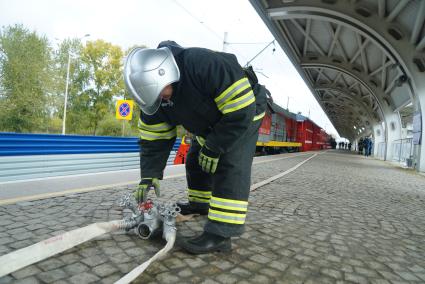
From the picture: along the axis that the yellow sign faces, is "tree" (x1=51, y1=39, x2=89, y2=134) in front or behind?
behind

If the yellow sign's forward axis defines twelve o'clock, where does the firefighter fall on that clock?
The firefighter is roughly at 12 o'clock from the yellow sign.

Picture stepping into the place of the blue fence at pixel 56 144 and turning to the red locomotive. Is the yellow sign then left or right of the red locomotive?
left

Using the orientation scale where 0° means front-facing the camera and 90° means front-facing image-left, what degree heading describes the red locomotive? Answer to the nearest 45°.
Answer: approximately 45°

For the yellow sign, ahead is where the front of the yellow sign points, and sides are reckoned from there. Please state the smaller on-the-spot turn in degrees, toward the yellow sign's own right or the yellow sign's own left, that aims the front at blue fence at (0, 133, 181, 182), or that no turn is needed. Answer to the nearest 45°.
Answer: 0° — it already faces it

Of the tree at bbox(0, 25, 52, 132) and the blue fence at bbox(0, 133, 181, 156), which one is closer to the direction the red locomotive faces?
the blue fence
